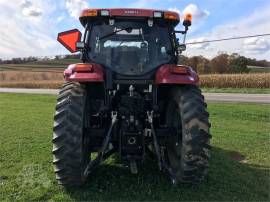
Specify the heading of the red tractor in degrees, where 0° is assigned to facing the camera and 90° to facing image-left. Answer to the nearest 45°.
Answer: approximately 180°
